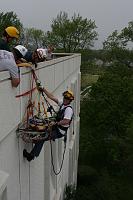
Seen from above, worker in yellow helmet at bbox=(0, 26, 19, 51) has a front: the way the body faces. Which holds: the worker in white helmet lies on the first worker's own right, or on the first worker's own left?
on the first worker's own right

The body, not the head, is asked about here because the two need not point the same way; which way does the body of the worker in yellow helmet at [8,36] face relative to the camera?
to the viewer's right
